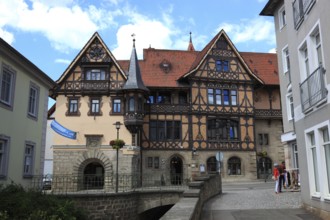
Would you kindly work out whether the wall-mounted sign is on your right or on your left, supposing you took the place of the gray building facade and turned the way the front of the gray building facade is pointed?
on your right

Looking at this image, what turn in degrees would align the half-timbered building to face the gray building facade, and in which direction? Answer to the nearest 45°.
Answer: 0° — it already faces it

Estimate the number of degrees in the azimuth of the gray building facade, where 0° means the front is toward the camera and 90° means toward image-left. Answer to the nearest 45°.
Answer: approximately 45°

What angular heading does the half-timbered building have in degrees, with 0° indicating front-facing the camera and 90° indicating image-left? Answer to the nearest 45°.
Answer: approximately 0°

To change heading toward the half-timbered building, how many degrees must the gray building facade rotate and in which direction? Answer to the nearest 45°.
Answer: approximately 90° to its right
